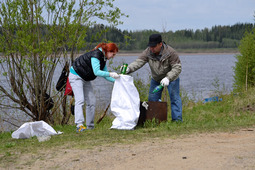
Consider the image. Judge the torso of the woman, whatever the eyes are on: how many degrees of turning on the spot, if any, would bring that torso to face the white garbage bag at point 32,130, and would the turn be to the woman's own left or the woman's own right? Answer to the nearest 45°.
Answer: approximately 180°

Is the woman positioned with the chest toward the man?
yes

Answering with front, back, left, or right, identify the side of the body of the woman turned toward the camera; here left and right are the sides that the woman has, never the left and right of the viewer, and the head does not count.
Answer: right

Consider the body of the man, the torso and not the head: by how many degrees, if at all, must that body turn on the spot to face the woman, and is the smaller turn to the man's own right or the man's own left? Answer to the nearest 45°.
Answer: approximately 45° to the man's own right

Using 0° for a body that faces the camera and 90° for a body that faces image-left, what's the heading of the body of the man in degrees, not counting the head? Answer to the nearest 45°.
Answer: approximately 45°

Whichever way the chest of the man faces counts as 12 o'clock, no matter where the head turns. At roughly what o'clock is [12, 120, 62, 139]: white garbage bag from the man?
The white garbage bag is roughly at 1 o'clock from the man.

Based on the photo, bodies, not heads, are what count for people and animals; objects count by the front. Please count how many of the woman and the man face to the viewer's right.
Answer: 1

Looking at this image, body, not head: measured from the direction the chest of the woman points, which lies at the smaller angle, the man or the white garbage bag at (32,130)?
the man

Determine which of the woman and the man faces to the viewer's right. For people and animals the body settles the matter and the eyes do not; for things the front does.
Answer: the woman
